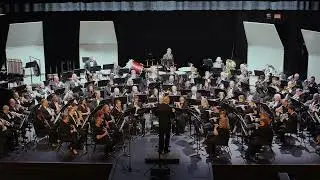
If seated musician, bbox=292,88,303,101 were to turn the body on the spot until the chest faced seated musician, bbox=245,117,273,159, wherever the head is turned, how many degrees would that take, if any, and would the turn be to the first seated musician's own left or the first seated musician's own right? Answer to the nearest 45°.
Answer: approximately 45° to the first seated musician's own left

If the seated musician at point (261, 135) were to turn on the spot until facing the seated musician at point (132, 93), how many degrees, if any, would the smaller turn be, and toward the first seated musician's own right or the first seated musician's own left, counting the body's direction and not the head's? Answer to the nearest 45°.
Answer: approximately 45° to the first seated musician's own right

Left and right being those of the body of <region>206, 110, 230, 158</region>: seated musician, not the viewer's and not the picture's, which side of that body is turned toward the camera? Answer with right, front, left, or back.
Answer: left

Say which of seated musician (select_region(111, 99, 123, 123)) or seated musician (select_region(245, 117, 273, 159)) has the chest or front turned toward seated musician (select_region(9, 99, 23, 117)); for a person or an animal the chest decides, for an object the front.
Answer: seated musician (select_region(245, 117, 273, 159))

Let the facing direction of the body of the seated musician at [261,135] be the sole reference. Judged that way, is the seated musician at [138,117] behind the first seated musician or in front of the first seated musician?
in front

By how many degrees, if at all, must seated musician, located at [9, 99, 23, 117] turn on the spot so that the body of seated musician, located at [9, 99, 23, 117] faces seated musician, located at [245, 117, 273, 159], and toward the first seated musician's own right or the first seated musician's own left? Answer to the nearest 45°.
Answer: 0° — they already face them

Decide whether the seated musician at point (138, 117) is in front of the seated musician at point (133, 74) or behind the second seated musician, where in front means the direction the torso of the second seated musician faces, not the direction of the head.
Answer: in front

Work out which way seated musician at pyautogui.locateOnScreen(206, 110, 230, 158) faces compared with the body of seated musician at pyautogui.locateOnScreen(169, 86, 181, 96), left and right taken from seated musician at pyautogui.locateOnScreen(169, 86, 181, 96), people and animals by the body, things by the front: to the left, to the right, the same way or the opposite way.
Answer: to the right

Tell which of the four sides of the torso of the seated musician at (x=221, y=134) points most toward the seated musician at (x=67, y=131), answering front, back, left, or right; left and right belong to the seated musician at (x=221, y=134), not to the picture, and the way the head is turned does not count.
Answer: front

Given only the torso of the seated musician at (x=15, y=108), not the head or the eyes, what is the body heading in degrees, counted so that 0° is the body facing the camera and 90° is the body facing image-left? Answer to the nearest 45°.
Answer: approximately 315°
